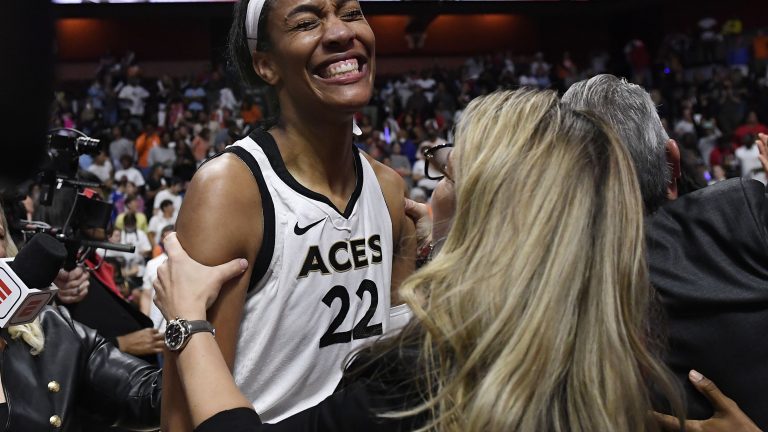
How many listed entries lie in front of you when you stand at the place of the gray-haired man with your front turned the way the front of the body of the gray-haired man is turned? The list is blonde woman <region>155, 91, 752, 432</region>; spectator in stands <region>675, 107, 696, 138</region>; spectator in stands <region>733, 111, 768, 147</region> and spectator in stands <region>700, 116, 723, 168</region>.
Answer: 3

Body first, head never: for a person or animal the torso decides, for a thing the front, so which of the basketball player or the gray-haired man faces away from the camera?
the gray-haired man

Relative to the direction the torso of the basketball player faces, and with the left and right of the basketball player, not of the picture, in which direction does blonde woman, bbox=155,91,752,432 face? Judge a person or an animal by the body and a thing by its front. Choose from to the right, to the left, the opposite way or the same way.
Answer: the opposite way

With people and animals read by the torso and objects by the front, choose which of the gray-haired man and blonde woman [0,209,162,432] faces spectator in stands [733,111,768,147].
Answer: the gray-haired man

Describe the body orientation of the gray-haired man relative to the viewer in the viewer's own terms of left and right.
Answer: facing away from the viewer

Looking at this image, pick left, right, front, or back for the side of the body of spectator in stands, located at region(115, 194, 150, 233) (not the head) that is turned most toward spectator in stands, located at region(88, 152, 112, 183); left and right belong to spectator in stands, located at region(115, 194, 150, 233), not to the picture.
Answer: back

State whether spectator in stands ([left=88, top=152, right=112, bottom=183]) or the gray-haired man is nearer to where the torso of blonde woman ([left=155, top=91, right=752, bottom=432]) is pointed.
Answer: the spectator in stands

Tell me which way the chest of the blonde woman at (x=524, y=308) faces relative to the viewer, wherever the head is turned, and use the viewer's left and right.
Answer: facing away from the viewer and to the left of the viewer

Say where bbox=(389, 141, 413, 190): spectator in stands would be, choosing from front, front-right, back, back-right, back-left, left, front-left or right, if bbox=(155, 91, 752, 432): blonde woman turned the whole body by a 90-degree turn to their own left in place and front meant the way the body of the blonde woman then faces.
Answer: back-right
